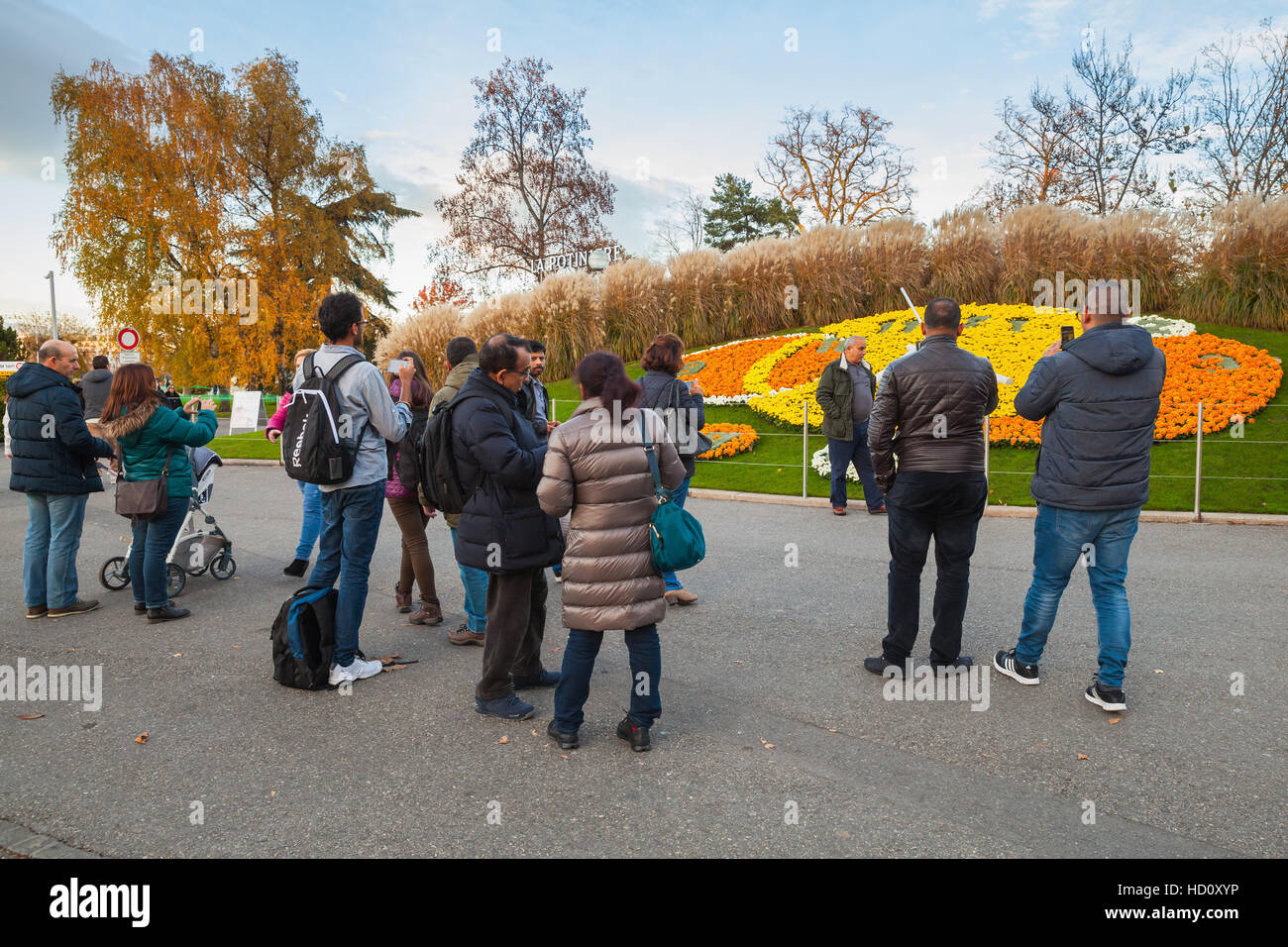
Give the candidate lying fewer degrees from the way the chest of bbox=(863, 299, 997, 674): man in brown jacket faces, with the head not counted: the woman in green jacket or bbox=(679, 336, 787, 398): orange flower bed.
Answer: the orange flower bed

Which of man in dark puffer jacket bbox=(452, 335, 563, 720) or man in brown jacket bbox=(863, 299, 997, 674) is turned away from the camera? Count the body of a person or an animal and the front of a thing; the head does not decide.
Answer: the man in brown jacket

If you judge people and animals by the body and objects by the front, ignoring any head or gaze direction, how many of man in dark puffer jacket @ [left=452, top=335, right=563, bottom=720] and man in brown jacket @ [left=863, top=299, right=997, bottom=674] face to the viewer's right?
1

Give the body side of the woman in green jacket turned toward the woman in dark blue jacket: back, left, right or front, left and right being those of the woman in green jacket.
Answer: right

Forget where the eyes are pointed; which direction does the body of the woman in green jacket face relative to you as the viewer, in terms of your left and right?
facing away from the viewer and to the right of the viewer

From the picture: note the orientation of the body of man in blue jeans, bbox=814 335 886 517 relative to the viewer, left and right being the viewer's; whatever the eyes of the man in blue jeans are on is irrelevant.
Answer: facing the viewer and to the right of the viewer

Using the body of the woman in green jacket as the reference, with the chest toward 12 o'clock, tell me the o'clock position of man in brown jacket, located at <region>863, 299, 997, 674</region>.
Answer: The man in brown jacket is roughly at 3 o'clock from the woman in green jacket.

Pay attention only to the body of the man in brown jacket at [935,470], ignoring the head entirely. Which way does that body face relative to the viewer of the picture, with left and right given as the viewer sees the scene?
facing away from the viewer

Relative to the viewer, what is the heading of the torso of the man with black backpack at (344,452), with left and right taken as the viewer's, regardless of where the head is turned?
facing away from the viewer and to the right of the viewer

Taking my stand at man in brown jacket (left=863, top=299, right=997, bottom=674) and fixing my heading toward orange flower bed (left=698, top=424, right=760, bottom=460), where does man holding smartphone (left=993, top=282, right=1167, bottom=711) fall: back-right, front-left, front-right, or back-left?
back-right

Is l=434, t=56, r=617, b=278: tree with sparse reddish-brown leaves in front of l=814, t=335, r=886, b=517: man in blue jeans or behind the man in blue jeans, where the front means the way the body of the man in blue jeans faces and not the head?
behind

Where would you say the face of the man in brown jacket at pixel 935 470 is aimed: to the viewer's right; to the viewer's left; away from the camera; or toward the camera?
away from the camera

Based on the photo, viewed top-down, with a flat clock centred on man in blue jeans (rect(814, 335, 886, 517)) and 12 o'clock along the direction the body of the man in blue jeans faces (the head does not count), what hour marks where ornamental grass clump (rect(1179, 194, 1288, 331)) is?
The ornamental grass clump is roughly at 9 o'clock from the man in blue jeans.
